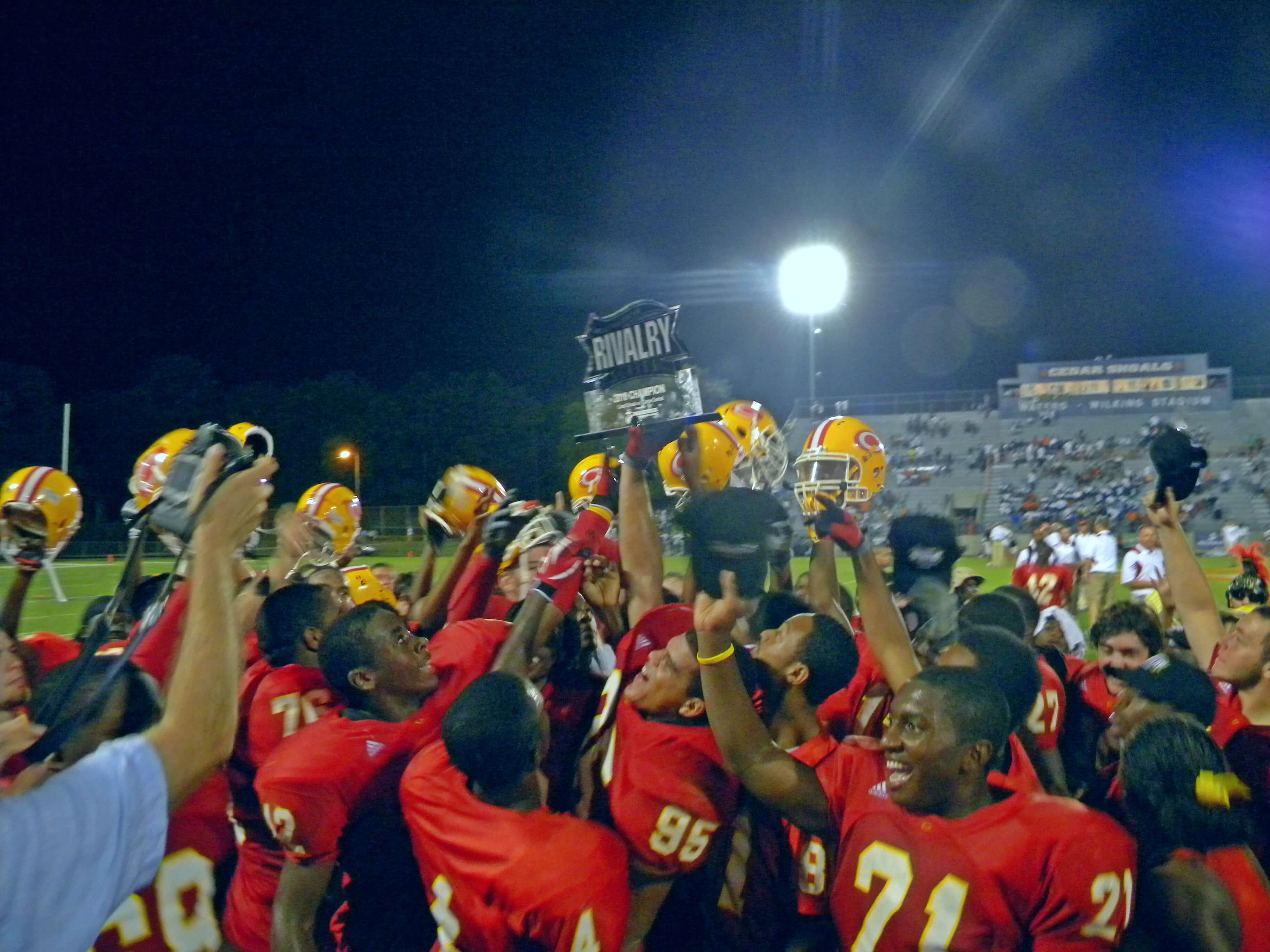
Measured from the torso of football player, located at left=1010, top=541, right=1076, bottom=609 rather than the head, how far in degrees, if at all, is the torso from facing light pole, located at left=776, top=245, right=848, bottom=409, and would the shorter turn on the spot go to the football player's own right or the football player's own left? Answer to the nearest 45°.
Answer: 0° — they already face it

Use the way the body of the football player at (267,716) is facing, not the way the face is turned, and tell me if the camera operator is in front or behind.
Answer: behind

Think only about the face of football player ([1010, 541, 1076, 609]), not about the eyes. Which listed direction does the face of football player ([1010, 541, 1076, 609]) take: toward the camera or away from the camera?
away from the camera

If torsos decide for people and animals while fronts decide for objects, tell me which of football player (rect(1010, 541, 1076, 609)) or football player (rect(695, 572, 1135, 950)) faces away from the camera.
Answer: football player (rect(1010, 541, 1076, 609))

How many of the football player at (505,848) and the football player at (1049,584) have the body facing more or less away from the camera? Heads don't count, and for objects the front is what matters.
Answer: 2

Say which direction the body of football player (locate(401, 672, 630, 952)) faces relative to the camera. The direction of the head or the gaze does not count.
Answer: away from the camera

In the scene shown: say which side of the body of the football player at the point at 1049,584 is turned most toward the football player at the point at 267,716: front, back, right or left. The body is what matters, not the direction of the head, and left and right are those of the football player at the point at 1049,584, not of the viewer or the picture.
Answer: back

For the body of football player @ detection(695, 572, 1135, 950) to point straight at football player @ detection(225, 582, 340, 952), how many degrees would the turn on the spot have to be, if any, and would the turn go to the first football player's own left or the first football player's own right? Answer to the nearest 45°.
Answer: approximately 45° to the first football player's own right

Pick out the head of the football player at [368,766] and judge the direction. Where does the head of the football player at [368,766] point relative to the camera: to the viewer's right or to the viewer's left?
to the viewer's right

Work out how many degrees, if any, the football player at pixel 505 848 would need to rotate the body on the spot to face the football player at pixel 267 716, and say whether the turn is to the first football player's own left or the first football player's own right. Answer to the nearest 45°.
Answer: approximately 45° to the first football player's own left

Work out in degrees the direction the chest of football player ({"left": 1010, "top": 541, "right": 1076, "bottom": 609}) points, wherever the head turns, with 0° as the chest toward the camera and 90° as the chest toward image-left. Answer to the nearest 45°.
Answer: approximately 180°

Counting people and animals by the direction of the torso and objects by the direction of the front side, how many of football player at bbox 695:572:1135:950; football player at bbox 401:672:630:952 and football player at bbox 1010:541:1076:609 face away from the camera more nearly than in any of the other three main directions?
2

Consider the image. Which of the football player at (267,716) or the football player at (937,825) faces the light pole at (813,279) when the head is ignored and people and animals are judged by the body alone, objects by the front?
the football player at (267,716)

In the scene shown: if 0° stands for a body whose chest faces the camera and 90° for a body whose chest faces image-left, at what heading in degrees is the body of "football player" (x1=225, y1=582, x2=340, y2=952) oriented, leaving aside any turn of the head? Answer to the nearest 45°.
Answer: approximately 225°
